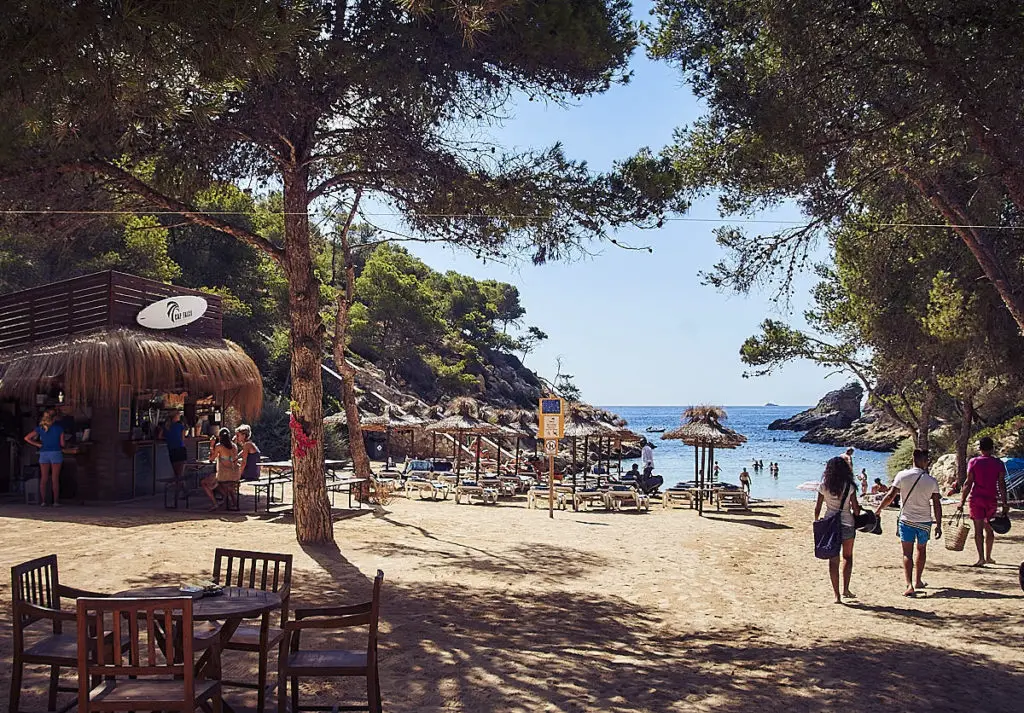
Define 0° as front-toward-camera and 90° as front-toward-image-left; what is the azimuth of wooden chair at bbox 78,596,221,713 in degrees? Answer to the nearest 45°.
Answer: approximately 180°

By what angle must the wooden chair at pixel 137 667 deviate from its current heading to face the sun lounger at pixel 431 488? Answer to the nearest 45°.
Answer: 0° — it already faces it

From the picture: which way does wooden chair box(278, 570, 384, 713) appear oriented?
to the viewer's left

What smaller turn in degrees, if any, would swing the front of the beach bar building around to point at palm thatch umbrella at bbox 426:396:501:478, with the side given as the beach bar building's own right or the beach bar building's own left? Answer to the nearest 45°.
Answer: approximately 90° to the beach bar building's own left

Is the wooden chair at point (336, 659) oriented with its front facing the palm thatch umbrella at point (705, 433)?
no

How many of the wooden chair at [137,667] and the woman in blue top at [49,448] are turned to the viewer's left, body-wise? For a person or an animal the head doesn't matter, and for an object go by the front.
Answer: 0

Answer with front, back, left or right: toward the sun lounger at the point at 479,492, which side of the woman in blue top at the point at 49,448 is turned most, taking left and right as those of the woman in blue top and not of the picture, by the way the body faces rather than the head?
right

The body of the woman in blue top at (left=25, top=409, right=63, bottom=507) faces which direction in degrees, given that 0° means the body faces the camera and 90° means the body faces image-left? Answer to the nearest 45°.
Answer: approximately 180°

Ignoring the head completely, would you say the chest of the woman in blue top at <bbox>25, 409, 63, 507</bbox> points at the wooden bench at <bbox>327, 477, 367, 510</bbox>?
no

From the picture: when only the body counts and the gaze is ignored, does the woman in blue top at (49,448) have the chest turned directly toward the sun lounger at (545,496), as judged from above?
no

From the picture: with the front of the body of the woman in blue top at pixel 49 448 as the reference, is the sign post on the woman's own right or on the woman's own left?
on the woman's own right

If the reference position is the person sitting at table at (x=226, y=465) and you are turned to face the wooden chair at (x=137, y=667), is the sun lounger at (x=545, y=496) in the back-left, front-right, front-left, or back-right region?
back-left

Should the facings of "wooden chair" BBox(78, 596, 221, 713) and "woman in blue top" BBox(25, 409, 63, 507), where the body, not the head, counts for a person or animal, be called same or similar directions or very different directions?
same or similar directions
